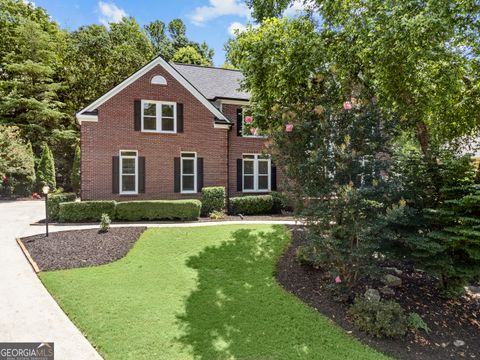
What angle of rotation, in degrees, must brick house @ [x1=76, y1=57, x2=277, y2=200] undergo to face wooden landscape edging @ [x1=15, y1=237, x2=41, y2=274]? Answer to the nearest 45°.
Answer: approximately 45° to its right

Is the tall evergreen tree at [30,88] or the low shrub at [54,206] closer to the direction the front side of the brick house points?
the low shrub

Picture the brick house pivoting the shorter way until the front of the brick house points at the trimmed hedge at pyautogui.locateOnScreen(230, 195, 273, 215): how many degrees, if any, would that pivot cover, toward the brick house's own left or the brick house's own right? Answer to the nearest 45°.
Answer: approximately 90° to the brick house's own left

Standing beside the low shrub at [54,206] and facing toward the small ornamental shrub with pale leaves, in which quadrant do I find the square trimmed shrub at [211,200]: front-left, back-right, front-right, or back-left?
front-left

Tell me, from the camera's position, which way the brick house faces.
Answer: facing the viewer

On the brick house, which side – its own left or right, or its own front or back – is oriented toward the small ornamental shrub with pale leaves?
front

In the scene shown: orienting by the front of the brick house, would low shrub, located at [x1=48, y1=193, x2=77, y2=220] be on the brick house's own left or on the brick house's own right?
on the brick house's own right

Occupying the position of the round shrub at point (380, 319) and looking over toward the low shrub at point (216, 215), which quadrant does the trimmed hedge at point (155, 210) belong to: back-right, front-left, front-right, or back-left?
front-left

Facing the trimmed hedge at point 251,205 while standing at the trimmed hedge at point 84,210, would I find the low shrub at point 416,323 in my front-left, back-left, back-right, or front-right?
front-right

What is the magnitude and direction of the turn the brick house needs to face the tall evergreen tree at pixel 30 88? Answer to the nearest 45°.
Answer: approximately 135° to its right
